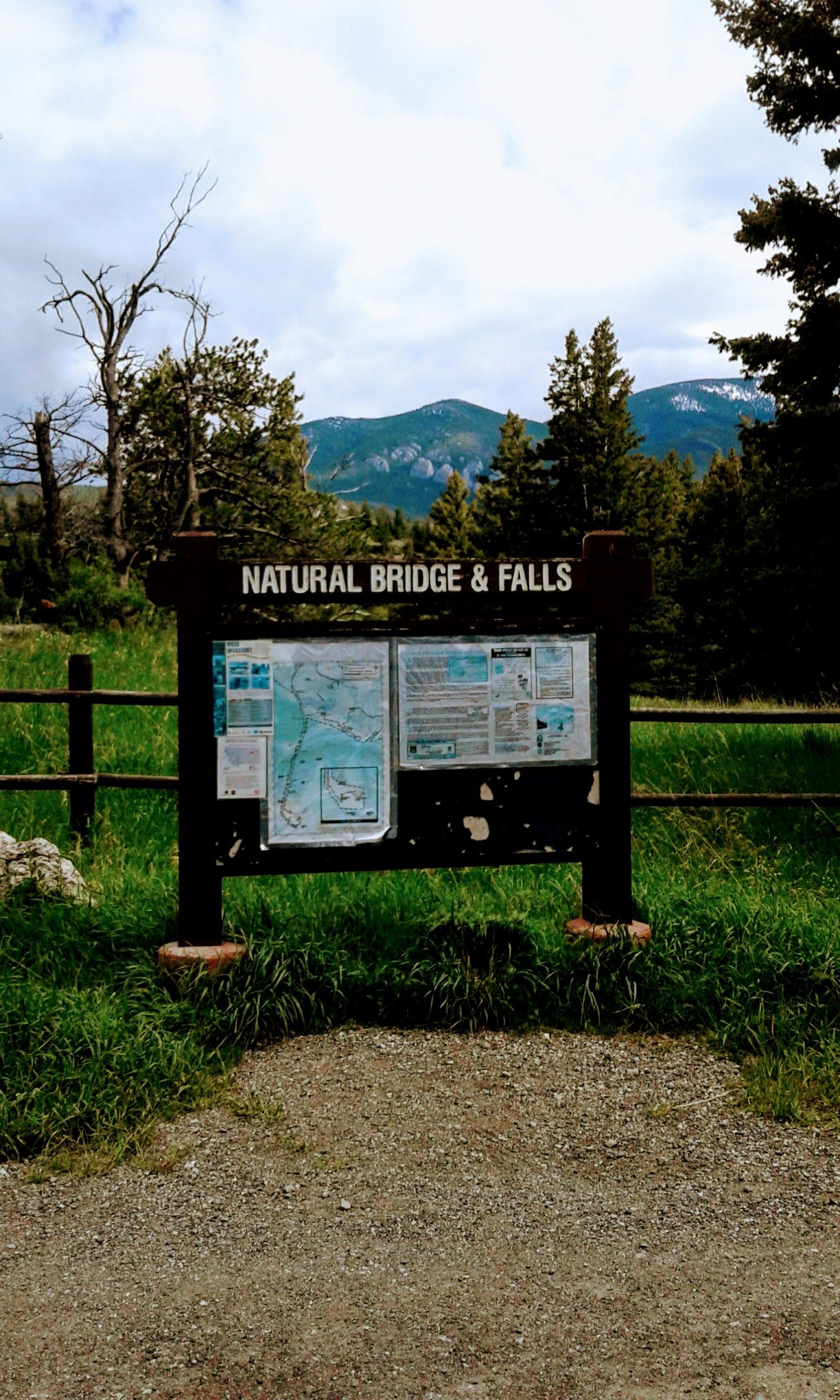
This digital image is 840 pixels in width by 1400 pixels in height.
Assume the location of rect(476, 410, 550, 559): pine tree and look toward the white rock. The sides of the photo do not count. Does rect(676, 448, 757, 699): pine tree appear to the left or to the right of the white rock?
left

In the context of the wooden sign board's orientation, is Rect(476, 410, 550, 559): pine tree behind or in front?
behind

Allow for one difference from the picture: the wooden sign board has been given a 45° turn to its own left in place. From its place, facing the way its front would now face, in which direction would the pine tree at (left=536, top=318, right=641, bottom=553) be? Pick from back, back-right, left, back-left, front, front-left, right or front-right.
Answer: back-left

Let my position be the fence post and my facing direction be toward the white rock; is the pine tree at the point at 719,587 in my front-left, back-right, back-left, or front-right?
back-left

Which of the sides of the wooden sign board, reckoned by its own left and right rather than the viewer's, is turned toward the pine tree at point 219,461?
back

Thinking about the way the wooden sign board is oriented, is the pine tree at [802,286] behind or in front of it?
behind

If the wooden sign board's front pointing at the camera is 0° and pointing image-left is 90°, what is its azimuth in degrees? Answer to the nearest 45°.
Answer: approximately 0°

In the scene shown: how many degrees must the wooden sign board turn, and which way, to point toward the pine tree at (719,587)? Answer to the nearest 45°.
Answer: approximately 180°

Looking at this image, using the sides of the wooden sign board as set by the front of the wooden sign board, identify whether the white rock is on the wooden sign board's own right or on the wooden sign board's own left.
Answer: on the wooden sign board's own right
